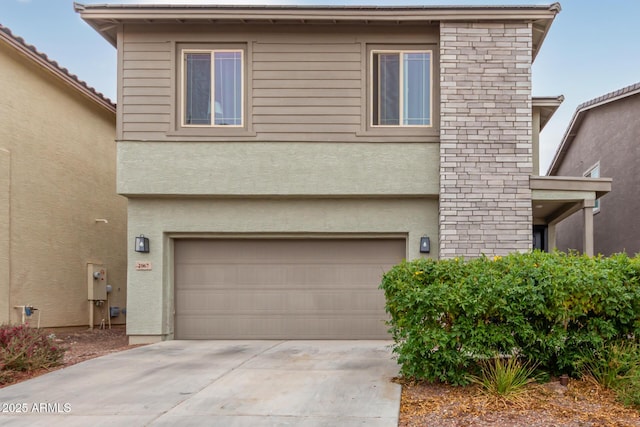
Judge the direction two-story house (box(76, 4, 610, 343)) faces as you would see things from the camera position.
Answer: facing the viewer

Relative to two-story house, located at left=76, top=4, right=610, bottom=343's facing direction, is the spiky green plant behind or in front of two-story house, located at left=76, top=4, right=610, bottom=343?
in front

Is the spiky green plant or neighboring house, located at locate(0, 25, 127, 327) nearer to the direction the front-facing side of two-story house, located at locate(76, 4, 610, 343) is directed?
the spiky green plant

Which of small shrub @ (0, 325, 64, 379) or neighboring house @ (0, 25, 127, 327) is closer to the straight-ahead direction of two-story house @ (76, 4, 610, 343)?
the small shrub

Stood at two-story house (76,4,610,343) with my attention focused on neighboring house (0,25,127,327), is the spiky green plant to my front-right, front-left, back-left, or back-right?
back-left

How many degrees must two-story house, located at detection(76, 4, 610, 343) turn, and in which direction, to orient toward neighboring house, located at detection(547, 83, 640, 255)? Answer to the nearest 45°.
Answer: approximately 135° to its left

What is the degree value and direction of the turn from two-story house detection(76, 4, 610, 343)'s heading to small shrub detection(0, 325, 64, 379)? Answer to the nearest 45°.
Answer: approximately 45° to its right

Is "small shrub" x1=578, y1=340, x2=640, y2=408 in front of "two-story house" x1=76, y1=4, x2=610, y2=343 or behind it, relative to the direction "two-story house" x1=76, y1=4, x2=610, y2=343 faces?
in front
